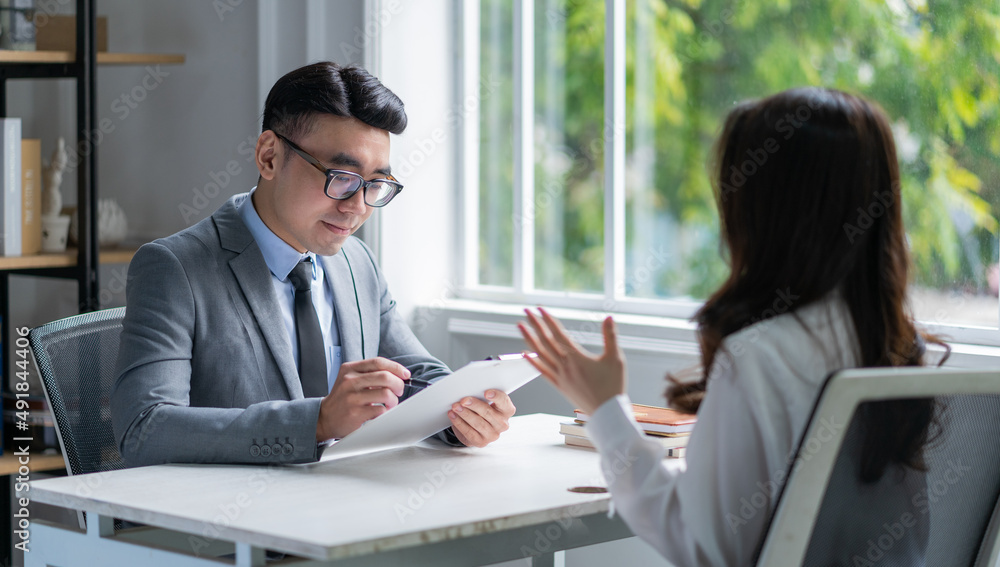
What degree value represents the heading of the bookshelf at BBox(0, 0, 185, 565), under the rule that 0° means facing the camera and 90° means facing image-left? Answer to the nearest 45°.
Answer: approximately 315°

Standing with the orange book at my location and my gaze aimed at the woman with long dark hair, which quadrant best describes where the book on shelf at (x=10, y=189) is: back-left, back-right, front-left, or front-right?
back-right

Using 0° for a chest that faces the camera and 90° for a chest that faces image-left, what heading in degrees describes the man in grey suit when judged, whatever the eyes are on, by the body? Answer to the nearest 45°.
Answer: approximately 315°

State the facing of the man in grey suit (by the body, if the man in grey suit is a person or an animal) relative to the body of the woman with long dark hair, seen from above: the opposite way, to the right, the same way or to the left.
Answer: the opposite way

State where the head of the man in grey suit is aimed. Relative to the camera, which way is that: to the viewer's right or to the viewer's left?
to the viewer's right

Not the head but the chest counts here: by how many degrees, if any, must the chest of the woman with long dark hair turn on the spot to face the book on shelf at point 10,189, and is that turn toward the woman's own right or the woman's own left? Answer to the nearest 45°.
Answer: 0° — they already face it

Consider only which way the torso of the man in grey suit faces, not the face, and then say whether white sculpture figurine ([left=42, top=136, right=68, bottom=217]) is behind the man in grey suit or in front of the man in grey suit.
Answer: behind

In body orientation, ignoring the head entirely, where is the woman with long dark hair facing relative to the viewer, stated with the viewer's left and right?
facing away from the viewer and to the left of the viewer

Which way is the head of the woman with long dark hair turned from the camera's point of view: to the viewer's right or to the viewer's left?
to the viewer's left

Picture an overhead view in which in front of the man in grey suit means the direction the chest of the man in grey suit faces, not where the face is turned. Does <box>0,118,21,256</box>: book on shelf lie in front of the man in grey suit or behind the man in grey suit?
behind
